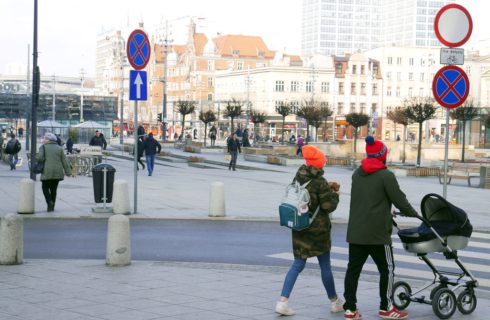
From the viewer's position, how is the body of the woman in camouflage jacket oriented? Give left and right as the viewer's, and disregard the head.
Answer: facing away from the viewer and to the right of the viewer

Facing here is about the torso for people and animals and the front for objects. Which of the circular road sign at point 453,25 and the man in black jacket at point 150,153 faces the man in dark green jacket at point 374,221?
the circular road sign

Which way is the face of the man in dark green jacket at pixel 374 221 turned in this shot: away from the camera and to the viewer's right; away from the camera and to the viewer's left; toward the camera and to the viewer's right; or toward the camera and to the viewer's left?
away from the camera and to the viewer's right

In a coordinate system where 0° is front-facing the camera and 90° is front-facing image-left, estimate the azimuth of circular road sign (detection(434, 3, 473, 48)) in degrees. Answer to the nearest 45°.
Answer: approximately 0°

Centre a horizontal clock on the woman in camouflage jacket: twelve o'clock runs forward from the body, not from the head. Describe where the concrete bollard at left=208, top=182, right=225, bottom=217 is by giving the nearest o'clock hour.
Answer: The concrete bollard is roughly at 10 o'clock from the woman in camouflage jacket.

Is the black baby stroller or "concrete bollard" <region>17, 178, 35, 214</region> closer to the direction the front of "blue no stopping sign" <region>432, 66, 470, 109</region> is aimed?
the black baby stroller

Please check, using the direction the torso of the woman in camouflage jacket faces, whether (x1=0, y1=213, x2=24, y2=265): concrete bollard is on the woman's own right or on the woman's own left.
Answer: on the woman's own left

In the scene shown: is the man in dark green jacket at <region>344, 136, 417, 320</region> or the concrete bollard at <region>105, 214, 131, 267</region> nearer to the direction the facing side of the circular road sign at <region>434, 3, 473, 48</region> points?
the man in dark green jacket
